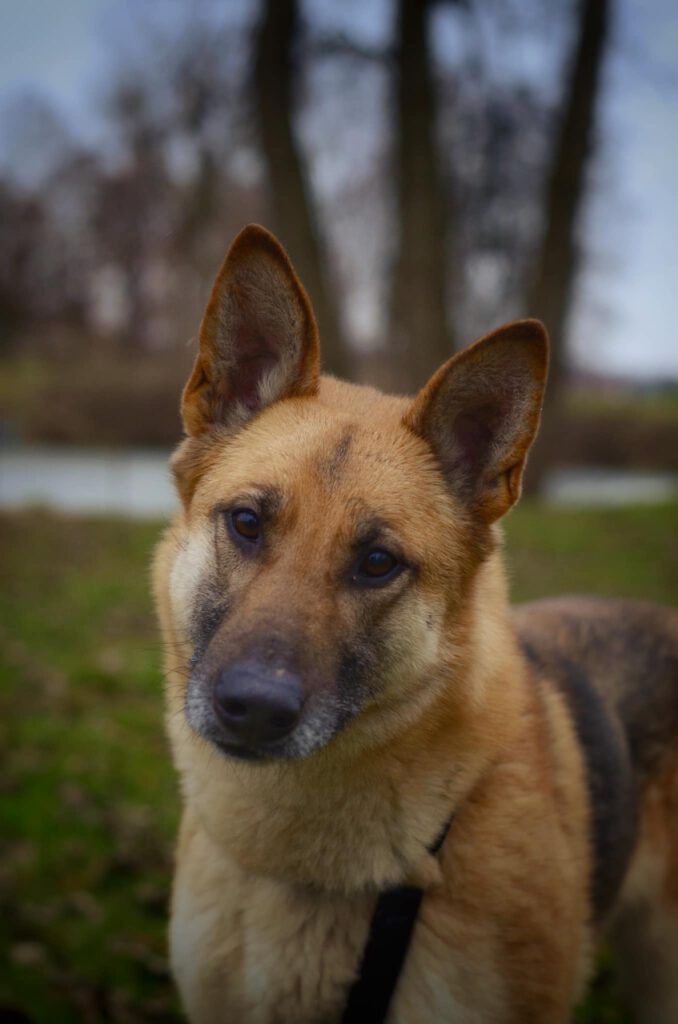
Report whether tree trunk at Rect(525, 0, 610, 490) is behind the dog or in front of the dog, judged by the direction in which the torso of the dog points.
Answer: behind

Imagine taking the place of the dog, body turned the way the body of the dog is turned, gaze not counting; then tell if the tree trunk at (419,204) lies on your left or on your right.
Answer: on your right

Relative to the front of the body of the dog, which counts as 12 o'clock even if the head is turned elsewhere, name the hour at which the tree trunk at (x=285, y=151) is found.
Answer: The tree trunk is roughly at 4 o'clock from the dog.

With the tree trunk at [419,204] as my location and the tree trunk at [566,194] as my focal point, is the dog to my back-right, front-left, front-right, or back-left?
back-right

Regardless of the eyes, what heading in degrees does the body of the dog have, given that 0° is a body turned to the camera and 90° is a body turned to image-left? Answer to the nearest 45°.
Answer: approximately 45°
